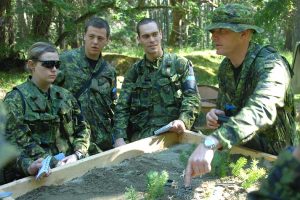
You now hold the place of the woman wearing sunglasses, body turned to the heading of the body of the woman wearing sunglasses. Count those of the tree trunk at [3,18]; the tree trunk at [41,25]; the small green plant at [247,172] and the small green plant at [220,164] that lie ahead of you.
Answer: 2

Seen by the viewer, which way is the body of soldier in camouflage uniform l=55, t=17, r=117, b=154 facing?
toward the camera

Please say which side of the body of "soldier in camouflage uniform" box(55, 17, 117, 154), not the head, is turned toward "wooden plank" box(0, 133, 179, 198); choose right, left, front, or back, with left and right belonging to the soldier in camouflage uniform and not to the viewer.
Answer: front

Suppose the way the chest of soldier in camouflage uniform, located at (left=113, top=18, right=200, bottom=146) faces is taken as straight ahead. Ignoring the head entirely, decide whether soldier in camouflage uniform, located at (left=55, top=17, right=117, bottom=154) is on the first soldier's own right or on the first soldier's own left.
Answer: on the first soldier's own right

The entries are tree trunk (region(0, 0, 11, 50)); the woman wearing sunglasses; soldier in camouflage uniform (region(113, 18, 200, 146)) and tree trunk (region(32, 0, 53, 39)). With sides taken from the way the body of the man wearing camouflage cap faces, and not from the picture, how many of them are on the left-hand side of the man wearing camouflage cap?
0

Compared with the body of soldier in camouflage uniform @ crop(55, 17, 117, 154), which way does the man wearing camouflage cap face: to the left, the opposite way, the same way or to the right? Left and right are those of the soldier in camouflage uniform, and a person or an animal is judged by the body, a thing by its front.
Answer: to the right

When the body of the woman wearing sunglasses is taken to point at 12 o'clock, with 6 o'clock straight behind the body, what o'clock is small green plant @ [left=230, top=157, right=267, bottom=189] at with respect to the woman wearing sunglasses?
The small green plant is roughly at 12 o'clock from the woman wearing sunglasses.

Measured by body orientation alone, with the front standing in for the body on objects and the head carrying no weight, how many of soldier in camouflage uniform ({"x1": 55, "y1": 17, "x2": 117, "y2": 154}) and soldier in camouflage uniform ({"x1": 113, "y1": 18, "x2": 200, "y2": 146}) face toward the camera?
2

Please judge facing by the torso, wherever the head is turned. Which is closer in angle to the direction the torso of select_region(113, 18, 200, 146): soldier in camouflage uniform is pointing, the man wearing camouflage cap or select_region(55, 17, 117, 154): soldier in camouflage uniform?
the man wearing camouflage cap

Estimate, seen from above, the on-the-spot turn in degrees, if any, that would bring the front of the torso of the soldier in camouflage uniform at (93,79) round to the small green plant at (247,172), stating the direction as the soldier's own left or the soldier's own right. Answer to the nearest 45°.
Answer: approximately 45° to the soldier's own left

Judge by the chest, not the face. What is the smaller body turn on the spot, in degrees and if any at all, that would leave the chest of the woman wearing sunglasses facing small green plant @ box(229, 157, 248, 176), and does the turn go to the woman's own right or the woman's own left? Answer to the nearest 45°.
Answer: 0° — they already face it

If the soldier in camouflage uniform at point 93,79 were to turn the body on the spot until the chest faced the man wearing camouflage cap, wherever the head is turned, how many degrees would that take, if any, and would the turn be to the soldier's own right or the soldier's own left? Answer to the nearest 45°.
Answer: approximately 45° to the soldier's own left

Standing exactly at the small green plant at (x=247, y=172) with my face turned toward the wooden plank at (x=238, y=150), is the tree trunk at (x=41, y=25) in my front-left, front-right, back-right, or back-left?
front-left

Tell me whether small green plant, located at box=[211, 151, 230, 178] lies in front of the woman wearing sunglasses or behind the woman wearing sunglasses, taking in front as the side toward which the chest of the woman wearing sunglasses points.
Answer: in front

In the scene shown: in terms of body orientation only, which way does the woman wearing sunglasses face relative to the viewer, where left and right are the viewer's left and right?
facing the viewer and to the right of the viewer

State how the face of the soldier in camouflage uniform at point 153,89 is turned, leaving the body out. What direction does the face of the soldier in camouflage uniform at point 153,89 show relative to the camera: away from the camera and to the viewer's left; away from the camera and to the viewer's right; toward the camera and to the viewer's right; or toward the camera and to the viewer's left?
toward the camera and to the viewer's right

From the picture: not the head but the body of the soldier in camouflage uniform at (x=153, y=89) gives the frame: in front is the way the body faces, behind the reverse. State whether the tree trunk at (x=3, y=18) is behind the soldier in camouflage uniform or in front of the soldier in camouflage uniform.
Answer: behind

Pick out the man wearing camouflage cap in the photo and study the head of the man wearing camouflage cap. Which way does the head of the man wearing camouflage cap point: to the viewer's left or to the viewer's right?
to the viewer's left

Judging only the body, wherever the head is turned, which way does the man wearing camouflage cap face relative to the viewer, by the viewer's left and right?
facing the viewer and to the left of the viewer

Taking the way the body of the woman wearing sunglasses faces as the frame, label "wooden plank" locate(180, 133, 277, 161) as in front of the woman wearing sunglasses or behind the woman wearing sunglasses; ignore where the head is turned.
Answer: in front
